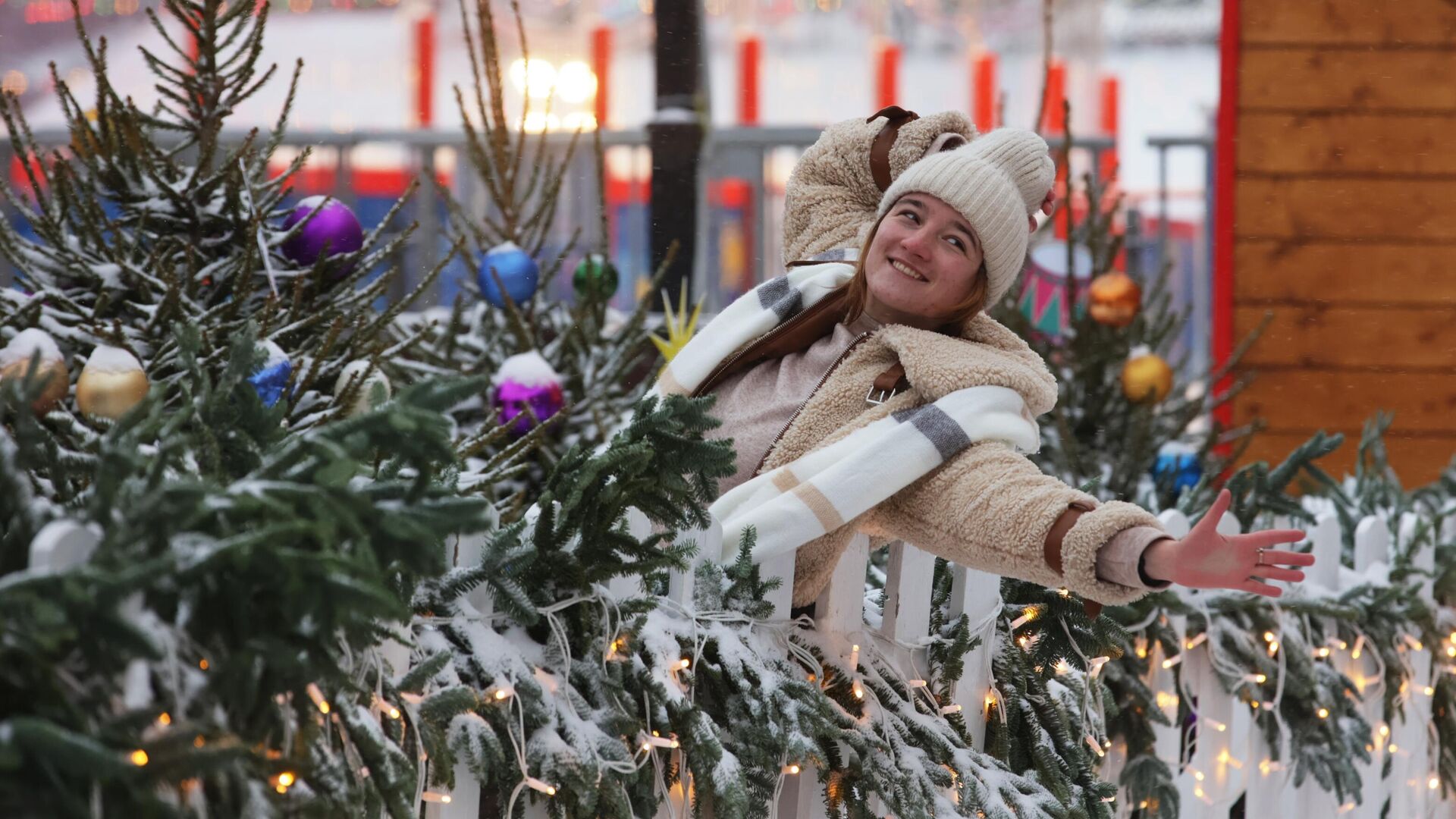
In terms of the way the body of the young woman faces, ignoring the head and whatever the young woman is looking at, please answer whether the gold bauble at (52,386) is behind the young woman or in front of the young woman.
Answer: in front

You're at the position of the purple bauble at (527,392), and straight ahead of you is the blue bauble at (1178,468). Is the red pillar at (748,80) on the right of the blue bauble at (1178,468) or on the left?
left

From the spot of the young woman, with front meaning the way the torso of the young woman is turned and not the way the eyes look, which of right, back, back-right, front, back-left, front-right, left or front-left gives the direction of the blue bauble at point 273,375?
front-right

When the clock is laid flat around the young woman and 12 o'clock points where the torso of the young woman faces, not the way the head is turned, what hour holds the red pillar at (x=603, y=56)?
The red pillar is roughly at 4 o'clock from the young woman.

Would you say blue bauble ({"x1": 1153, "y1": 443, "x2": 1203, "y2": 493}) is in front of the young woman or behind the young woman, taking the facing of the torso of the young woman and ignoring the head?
behind

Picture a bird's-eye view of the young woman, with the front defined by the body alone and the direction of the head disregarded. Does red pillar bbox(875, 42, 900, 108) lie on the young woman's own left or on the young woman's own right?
on the young woman's own right

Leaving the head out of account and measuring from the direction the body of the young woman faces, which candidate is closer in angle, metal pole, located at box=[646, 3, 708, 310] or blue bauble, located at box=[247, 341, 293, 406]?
the blue bauble

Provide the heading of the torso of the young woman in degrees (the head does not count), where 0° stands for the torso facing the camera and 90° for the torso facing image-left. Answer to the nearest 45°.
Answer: approximately 45°

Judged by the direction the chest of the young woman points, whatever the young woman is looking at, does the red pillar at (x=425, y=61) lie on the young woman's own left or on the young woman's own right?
on the young woman's own right

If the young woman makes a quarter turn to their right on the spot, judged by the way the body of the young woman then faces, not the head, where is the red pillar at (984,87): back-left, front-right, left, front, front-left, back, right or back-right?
front-right

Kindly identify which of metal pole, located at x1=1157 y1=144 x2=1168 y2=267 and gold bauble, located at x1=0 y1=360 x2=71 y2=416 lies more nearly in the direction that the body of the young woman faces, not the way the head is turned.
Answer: the gold bauble
